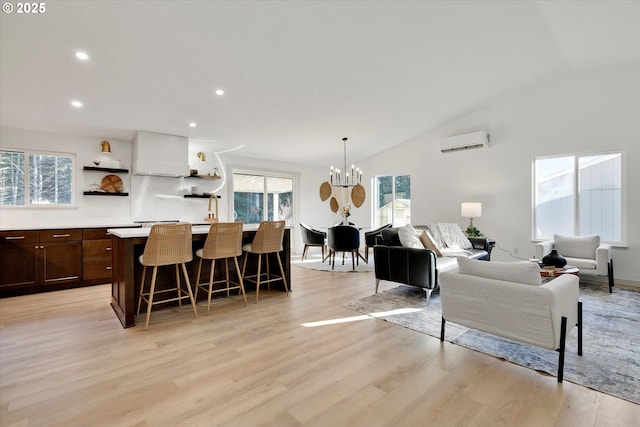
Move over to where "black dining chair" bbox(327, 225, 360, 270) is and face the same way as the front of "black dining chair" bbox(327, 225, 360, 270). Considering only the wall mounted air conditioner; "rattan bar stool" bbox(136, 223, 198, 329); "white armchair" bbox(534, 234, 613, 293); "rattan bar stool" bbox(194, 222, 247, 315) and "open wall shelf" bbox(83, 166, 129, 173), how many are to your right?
2

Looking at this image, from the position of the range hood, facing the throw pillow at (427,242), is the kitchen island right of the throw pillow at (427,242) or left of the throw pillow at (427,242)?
right

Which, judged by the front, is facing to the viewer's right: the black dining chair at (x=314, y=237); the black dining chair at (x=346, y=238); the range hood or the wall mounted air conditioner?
the black dining chair at (x=314, y=237)

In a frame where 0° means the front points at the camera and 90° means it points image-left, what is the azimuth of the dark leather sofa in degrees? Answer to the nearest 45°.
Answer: approximately 315°

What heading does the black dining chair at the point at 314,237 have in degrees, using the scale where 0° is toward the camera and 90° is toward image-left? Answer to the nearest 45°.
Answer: approximately 270°

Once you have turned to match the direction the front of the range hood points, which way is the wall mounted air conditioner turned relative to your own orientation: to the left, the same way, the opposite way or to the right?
to the right

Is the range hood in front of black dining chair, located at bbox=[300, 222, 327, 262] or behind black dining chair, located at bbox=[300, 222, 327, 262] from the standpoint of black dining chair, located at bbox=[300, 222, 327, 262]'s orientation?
behind

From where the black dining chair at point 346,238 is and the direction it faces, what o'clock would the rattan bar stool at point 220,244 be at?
The rattan bar stool is roughly at 7 o'clock from the black dining chair.

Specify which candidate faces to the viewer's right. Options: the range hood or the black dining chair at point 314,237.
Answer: the black dining chair

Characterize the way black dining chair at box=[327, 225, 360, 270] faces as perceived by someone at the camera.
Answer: facing away from the viewer

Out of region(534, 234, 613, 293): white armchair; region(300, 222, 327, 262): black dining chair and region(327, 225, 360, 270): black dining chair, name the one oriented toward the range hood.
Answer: the white armchair
